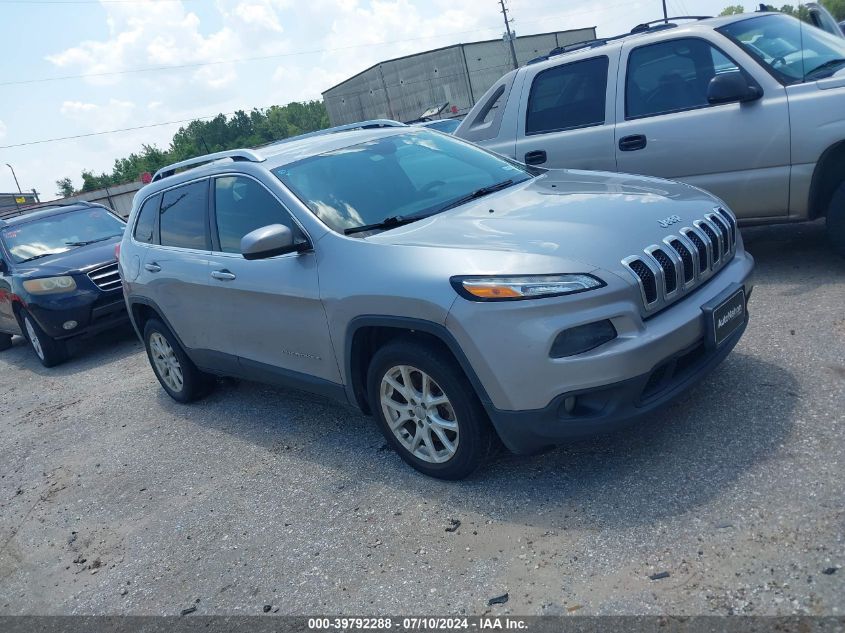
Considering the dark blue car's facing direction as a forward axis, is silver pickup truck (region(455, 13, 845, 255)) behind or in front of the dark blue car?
in front

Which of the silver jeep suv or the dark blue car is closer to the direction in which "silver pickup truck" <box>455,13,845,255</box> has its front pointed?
the silver jeep suv

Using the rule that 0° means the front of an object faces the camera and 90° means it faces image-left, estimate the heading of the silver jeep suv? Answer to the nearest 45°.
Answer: approximately 315°

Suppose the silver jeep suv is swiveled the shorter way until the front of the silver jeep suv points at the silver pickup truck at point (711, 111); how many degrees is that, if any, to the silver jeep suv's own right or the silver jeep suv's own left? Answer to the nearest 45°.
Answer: approximately 90° to the silver jeep suv's own left

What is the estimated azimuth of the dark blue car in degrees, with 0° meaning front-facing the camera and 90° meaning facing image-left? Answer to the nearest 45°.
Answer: approximately 315°

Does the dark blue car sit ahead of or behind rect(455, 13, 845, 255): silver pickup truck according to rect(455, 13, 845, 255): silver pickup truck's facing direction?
behind

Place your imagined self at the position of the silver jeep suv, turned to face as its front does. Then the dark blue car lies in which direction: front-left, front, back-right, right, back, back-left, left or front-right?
back
